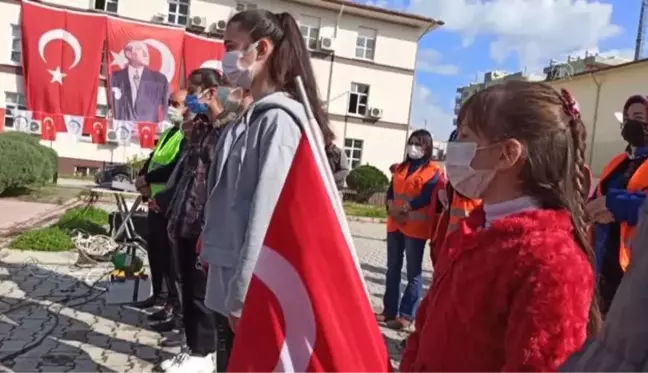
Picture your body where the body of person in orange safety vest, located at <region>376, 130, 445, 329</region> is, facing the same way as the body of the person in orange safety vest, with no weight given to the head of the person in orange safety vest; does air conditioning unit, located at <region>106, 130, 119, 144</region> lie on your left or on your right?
on your right

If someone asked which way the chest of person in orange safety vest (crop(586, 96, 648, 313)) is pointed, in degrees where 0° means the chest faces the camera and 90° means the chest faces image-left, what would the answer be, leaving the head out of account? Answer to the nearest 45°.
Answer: approximately 45°

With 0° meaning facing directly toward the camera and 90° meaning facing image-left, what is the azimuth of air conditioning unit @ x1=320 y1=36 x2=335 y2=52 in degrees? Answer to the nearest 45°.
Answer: approximately 0°

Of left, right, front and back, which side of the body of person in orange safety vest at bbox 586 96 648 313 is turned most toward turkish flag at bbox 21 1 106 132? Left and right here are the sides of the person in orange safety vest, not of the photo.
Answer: right

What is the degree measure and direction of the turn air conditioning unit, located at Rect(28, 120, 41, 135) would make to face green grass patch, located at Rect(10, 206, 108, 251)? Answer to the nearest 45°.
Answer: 0° — it already faces it

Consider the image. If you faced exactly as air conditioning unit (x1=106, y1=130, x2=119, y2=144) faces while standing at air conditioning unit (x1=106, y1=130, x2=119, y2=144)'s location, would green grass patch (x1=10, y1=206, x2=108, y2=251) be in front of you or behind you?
in front

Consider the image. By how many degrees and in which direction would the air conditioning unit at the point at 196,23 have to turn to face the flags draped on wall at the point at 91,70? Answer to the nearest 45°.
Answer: approximately 45° to its right

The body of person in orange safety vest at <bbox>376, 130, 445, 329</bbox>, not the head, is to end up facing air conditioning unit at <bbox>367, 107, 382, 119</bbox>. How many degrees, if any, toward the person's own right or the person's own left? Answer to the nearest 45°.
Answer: approximately 135° to the person's own right

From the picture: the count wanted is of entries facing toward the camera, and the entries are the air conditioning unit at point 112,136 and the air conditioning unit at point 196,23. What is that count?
2

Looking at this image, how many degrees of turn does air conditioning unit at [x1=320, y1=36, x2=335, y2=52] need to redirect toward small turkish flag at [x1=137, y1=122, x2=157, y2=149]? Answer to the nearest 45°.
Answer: approximately 45° to its right

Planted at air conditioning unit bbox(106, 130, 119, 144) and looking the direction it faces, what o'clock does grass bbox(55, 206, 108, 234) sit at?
The grass is roughly at 12 o'clock from the air conditioning unit.

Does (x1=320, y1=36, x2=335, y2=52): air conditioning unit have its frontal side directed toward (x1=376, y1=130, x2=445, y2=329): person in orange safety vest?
yes

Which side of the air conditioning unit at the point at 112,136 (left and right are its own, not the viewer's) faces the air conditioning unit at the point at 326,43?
left
